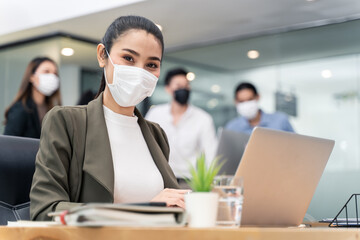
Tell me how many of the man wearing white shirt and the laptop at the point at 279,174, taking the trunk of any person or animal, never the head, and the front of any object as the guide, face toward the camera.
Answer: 1

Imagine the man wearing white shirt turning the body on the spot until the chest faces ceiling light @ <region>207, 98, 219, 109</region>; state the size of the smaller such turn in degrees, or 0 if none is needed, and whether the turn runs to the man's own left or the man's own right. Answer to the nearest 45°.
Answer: approximately 135° to the man's own left

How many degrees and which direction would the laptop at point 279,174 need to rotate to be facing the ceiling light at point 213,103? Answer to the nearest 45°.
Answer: approximately 45° to its right

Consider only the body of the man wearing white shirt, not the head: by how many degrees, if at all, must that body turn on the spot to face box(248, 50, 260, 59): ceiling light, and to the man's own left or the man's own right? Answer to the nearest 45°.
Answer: approximately 90° to the man's own left

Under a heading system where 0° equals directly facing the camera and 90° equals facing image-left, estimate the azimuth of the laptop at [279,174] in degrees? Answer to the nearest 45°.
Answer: approximately 135°

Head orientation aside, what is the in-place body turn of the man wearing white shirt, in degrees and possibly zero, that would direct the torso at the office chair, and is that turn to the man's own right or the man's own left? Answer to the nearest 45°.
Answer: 0° — they already face it

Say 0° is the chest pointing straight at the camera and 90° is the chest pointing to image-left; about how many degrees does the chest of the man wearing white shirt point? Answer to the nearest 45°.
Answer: approximately 0°
